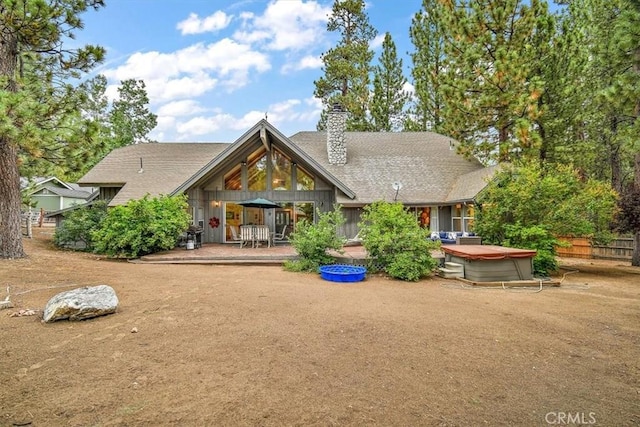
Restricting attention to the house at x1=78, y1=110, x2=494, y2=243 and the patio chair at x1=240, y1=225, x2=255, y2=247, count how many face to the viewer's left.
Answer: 0

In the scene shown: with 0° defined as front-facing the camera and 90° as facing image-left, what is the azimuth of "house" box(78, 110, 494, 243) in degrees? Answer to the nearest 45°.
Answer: approximately 0°

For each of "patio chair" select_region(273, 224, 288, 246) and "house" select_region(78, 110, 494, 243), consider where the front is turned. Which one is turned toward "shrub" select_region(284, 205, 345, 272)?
the house

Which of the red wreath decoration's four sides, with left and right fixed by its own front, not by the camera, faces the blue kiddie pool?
front

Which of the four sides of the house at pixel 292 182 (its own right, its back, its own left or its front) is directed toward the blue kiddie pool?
front

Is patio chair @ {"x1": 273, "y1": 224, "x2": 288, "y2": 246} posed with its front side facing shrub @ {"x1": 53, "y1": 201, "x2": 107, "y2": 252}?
yes

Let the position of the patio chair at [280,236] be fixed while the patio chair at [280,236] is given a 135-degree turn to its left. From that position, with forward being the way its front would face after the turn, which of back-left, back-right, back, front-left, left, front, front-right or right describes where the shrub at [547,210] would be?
front

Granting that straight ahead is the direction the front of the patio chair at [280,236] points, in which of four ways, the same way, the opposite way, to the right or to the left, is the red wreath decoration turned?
to the left

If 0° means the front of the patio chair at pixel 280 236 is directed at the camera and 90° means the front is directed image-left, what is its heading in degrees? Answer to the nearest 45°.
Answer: approximately 90°
